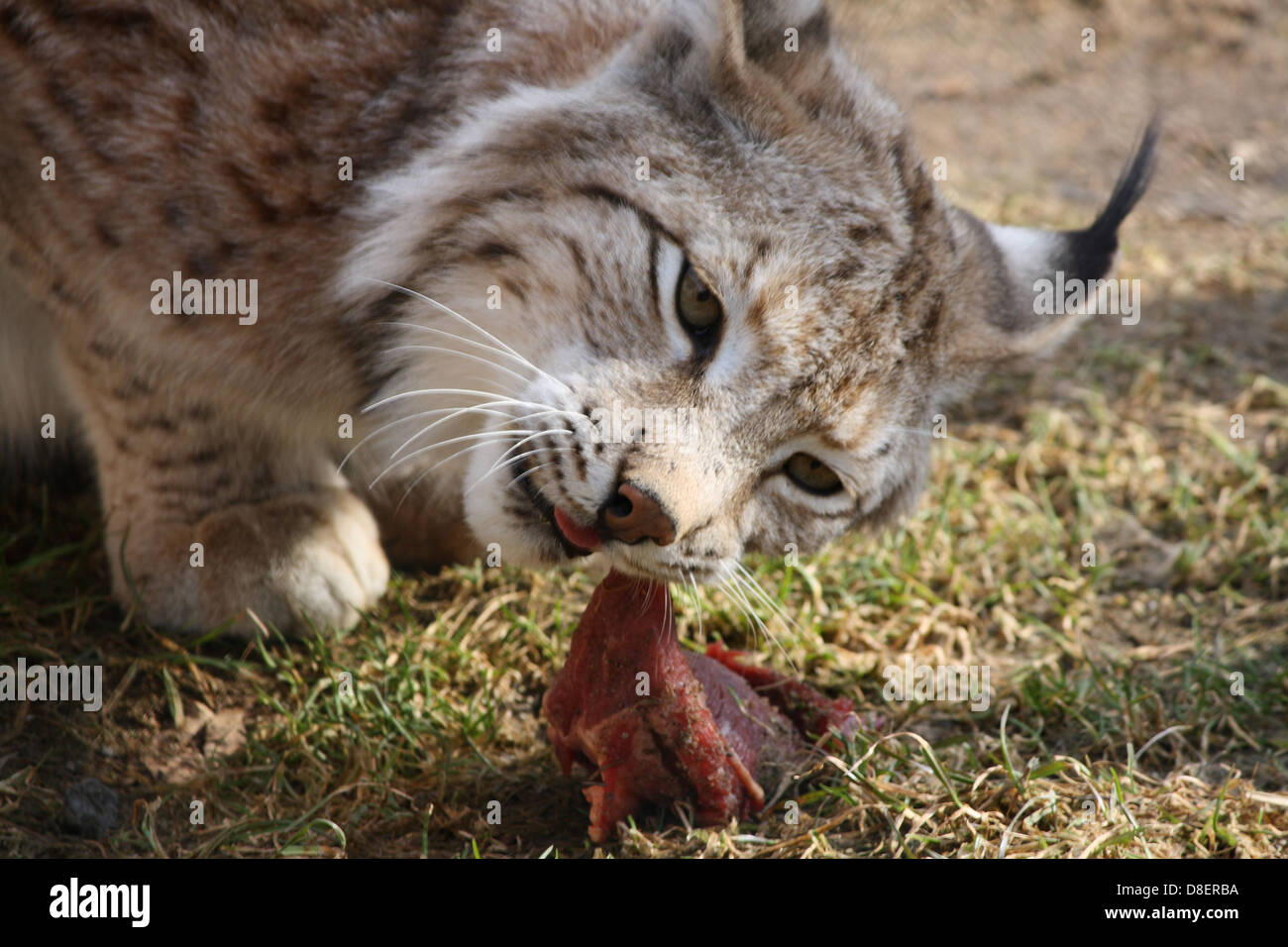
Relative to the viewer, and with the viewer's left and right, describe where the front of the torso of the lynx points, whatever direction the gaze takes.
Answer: facing the viewer and to the right of the viewer
